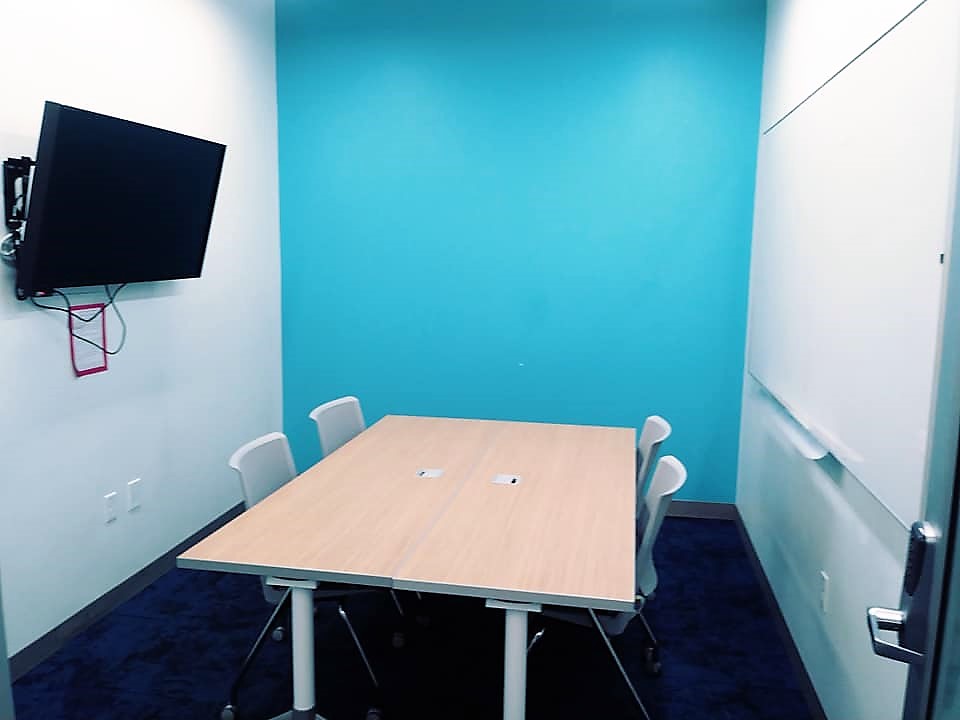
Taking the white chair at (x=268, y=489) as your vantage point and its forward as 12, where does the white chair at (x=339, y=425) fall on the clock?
the white chair at (x=339, y=425) is roughly at 8 o'clock from the white chair at (x=268, y=489).

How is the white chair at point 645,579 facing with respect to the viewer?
to the viewer's left

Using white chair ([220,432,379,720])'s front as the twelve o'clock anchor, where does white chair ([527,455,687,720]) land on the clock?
white chair ([527,455,687,720]) is roughly at 11 o'clock from white chair ([220,432,379,720]).

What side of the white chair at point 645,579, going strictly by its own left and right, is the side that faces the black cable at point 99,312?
front

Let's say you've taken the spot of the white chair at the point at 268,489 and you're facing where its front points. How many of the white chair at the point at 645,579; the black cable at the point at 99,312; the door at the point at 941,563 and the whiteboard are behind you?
1

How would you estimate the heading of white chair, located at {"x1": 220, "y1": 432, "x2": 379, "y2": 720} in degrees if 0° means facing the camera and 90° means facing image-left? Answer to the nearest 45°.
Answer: approximately 315°

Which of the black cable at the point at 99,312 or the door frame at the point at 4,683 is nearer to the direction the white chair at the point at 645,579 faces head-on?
the black cable

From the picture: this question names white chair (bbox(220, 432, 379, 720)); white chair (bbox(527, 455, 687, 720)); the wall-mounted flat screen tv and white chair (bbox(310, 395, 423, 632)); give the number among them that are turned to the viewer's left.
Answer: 1

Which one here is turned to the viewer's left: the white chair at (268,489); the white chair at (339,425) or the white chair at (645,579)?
the white chair at (645,579)

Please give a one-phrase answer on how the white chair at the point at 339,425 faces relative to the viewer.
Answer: facing the viewer and to the right of the viewer

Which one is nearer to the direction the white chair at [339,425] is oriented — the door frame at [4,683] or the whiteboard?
the whiteboard

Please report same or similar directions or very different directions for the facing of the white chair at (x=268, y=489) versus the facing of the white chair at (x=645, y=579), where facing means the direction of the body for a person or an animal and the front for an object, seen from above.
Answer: very different directions
